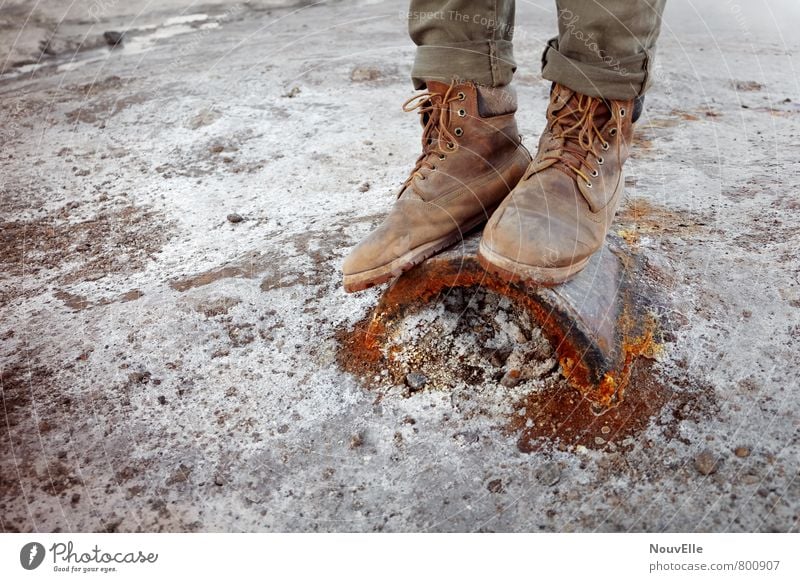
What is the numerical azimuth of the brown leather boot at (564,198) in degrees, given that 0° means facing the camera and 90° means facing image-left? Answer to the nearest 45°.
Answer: approximately 45°

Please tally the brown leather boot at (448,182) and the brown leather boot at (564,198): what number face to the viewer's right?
0

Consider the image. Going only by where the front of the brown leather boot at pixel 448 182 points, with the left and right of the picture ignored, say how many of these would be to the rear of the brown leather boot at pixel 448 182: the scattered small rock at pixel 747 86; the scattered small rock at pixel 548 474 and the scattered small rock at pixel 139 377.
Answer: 1

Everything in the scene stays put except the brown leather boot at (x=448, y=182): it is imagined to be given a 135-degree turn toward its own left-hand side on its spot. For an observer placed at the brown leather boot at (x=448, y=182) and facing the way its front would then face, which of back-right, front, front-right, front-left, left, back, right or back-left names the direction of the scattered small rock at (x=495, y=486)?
right

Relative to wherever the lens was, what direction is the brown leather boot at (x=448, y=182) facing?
facing the viewer and to the left of the viewer

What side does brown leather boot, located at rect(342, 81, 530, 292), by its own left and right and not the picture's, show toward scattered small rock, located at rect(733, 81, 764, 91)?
back
